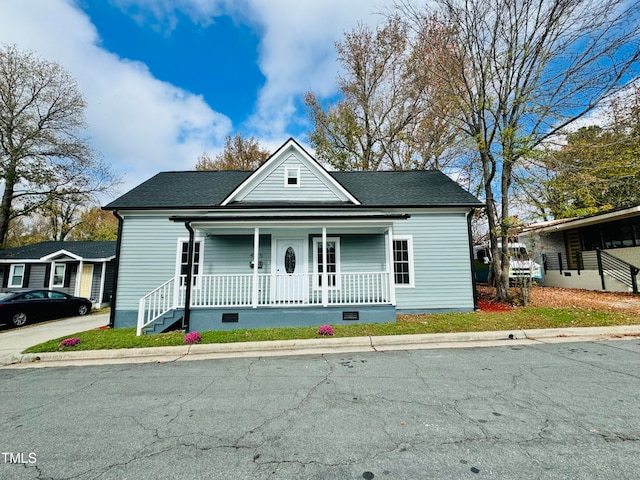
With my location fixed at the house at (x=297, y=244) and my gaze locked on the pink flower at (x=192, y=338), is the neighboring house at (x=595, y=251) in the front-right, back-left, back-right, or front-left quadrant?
back-left

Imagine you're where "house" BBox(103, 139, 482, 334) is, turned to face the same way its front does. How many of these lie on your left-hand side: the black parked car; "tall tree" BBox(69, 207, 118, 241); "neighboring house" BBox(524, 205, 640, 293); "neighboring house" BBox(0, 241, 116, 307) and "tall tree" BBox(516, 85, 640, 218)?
2

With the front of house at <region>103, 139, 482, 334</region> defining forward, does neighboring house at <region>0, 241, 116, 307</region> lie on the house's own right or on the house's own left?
on the house's own right

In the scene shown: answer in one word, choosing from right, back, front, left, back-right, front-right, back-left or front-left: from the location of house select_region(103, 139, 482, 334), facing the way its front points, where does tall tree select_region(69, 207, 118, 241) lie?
back-right

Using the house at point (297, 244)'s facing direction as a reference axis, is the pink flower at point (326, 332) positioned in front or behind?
in front

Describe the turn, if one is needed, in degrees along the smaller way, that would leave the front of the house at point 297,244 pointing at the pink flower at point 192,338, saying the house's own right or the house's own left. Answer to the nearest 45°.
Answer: approximately 45° to the house's own right

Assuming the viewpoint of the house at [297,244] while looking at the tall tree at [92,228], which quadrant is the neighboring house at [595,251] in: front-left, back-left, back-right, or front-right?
back-right

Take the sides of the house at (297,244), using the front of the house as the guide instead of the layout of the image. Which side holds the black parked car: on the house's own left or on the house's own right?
on the house's own right

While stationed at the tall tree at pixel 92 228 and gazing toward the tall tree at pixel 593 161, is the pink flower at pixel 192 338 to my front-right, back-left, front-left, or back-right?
front-right

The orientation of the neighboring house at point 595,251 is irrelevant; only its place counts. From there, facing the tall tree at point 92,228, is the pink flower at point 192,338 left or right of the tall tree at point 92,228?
left

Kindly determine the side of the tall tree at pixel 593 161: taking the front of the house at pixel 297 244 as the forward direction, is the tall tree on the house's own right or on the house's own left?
on the house's own left

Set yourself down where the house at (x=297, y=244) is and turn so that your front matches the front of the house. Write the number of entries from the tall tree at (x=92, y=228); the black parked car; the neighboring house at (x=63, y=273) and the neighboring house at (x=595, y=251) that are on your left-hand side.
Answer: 1

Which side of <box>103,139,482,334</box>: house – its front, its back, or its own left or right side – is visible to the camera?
front

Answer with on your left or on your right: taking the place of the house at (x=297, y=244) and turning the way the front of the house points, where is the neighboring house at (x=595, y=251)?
on your left
